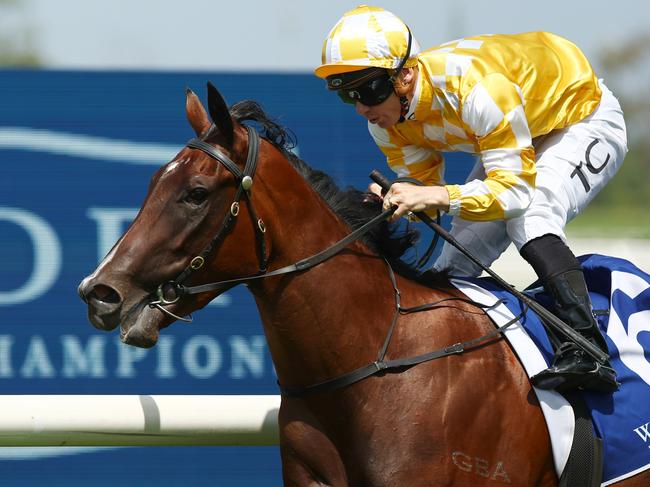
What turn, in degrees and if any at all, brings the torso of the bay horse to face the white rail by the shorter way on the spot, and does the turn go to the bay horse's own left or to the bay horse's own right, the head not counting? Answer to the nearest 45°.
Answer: approximately 45° to the bay horse's own right

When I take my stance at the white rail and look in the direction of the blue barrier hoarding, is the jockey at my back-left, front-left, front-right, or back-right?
back-right

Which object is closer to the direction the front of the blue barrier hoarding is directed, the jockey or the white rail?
the white rail

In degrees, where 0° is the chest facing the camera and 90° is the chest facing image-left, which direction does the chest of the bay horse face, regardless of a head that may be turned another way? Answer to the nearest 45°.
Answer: approximately 90°

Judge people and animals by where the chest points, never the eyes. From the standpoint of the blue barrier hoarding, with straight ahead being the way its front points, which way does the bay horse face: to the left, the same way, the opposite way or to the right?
to the right

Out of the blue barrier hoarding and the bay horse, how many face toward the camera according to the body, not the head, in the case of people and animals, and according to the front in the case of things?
1

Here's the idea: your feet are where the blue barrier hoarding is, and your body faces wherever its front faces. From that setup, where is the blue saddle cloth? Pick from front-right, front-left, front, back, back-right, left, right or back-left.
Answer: front-left

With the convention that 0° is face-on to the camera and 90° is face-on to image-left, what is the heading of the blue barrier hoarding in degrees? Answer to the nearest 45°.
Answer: approximately 0°

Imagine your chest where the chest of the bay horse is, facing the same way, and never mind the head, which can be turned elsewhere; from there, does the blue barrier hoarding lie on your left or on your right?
on your right
